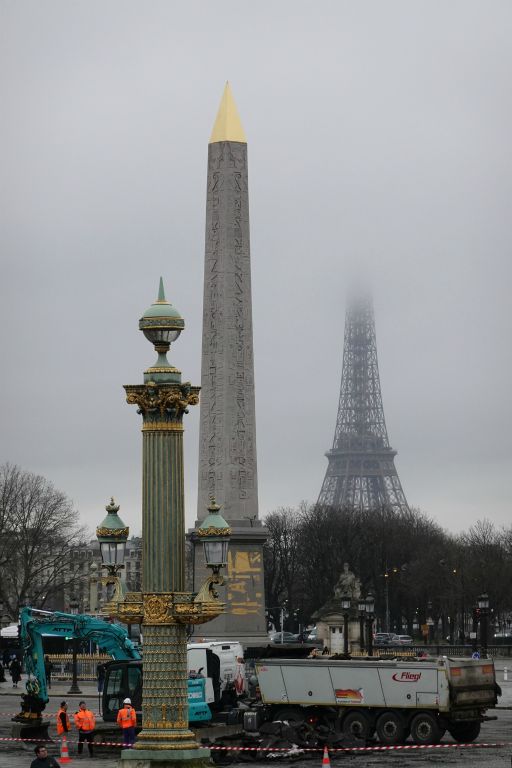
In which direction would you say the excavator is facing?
to the viewer's left
